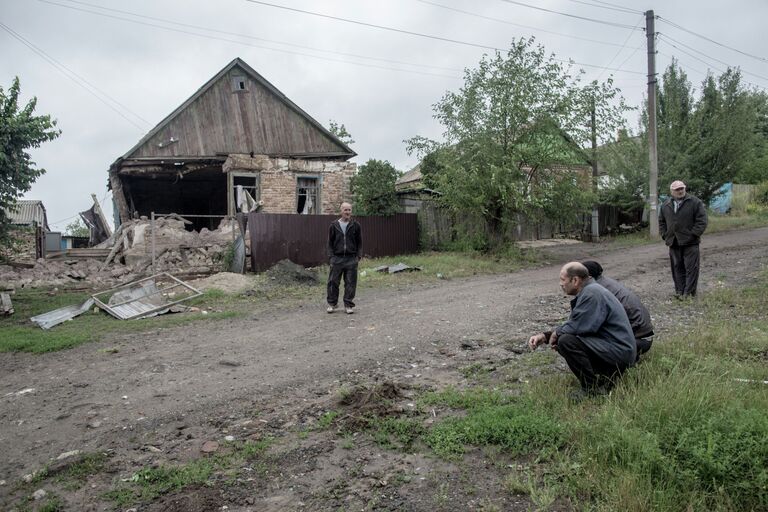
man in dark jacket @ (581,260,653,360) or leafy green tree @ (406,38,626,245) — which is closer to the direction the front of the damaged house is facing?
the man in dark jacket

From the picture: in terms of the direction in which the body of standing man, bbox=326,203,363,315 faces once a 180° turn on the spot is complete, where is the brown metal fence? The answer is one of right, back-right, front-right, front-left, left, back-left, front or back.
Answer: front

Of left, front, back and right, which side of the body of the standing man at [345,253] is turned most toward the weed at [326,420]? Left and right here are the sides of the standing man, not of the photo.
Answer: front

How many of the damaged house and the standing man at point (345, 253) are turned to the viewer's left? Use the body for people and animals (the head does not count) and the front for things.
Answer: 0

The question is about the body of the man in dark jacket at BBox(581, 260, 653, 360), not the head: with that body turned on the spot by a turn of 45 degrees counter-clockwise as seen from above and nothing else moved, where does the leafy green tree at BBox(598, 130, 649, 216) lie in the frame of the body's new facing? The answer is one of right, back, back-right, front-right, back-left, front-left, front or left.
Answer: back-right

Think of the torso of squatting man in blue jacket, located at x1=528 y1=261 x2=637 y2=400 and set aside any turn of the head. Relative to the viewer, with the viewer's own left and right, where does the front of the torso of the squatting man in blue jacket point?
facing to the left of the viewer

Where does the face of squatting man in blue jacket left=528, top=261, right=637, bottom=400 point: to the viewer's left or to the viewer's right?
to the viewer's left

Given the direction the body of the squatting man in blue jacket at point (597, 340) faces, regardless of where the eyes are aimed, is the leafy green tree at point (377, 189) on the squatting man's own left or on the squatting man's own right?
on the squatting man's own right

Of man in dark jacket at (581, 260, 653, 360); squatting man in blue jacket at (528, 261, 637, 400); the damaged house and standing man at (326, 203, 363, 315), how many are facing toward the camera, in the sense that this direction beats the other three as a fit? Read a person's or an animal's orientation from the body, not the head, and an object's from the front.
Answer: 2

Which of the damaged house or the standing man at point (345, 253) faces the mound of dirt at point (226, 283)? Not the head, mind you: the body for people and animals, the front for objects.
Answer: the damaged house

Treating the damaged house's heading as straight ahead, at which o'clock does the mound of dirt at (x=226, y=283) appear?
The mound of dirt is roughly at 12 o'clock from the damaged house.

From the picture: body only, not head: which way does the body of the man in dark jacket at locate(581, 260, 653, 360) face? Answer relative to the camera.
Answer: to the viewer's left

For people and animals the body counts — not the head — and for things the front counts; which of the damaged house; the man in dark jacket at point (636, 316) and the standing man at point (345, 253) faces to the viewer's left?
the man in dark jacket
